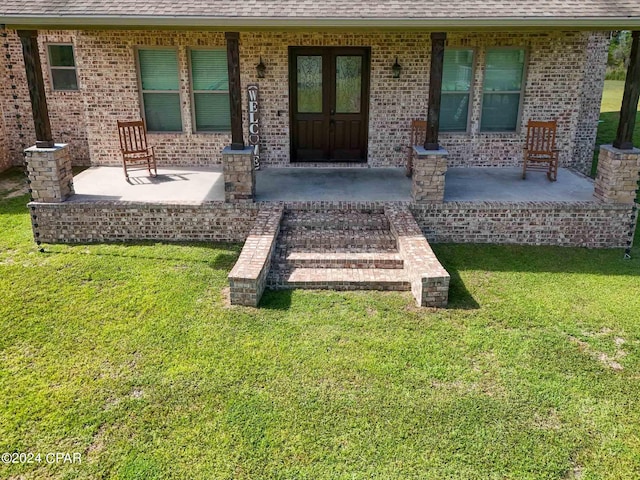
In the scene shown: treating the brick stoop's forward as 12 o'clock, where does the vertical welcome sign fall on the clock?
The vertical welcome sign is roughly at 5 o'clock from the brick stoop.

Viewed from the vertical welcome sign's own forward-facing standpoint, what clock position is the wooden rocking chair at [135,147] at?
The wooden rocking chair is roughly at 3 o'clock from the vertical welcome sign.

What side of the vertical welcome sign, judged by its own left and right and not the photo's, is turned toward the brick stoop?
front

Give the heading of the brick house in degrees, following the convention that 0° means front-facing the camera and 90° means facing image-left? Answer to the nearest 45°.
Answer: approximately 0°

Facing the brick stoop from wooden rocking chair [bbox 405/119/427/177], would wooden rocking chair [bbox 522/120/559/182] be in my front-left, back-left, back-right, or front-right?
back-left

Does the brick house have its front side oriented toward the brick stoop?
yes

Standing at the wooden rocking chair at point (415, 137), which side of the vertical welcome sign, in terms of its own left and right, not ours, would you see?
left

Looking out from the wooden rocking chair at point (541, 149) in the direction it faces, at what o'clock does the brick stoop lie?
The brick stoop is roughly at 1 o'clock from the wooden rocking chair.

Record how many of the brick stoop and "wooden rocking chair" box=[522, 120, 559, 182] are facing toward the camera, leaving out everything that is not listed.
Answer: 2

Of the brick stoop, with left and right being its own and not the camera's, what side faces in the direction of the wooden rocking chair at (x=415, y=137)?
back

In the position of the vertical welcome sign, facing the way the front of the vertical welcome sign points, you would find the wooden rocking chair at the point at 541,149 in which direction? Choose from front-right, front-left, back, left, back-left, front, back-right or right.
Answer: left
